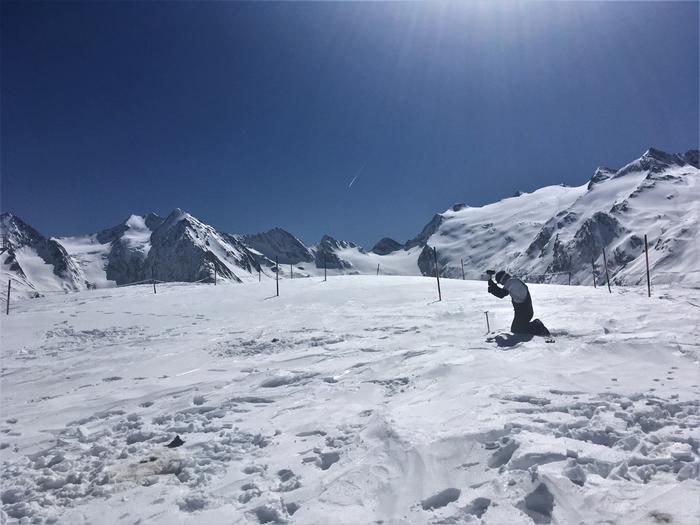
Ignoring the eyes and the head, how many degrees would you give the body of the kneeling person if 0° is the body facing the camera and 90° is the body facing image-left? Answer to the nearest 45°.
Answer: approximately 90°
